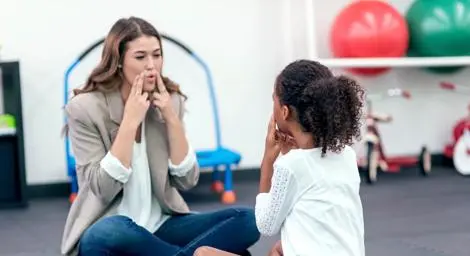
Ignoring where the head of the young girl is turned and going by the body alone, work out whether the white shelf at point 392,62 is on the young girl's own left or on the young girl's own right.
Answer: on the young girl's own right

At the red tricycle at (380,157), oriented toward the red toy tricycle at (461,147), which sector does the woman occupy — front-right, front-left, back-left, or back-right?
back-right

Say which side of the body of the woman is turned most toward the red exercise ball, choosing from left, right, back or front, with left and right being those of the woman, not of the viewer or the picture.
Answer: left

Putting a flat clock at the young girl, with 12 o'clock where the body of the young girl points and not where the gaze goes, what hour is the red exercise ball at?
The red exercise ball is roughly at 2 o'clock from the young girl.

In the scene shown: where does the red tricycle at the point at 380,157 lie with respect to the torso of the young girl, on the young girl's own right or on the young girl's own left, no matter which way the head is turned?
on the young girl's own right

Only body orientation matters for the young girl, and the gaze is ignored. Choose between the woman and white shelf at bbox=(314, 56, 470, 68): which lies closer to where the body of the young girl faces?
the woman

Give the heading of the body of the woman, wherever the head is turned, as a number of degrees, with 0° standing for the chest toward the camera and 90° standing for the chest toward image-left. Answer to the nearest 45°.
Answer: approximately 315°

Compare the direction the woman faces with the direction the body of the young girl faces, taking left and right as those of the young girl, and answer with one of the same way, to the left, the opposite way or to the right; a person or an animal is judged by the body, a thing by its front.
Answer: the opposite way

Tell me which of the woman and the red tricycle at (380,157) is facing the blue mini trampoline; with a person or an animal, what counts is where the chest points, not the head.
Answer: the red tricycle

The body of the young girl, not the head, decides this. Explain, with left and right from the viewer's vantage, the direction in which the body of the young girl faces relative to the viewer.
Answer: facing away from the viewer and to the left of the viewer
